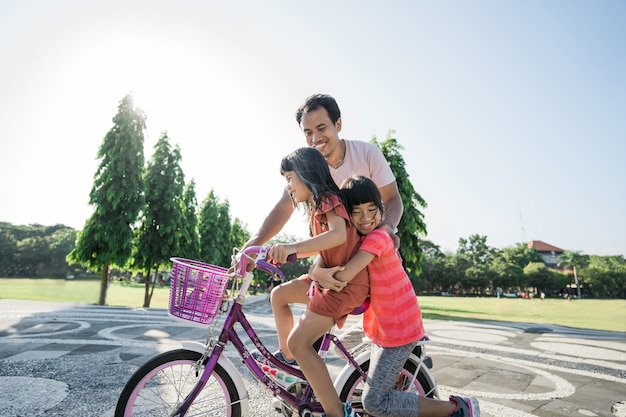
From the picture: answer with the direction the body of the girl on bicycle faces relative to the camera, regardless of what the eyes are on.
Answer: to the viewer's left

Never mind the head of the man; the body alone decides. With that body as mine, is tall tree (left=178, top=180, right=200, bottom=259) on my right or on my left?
on my right

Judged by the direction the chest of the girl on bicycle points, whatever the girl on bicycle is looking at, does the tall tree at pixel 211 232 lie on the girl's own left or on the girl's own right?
on the girl's own right

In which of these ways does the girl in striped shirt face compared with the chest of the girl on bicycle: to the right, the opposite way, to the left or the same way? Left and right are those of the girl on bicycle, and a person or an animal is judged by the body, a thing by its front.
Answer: the same way

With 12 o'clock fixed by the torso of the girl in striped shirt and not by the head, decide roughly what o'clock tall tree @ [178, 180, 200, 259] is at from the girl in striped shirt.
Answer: The tall tree is roughly at 2 o'clock from the girl in striped shirt.

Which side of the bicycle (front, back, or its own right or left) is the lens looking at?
left

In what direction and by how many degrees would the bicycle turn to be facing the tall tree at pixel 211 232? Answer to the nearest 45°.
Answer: approximately 90° to its right

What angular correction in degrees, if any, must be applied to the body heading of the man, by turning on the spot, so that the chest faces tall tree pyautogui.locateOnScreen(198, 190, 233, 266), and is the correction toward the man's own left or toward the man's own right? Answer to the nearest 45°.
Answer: approximately 135° to the man's own right

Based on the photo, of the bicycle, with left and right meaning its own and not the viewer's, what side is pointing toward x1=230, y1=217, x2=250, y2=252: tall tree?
right

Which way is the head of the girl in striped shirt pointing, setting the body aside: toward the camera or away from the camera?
toward the camera

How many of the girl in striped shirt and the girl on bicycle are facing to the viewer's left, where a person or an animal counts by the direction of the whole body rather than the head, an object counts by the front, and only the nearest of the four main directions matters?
2

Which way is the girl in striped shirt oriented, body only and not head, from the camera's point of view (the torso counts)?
to the viewer's left

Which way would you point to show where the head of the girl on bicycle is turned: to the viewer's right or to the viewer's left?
to the viewer's left

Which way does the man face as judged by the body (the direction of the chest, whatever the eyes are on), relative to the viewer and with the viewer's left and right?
facing the viewer and to the left of the viewer
